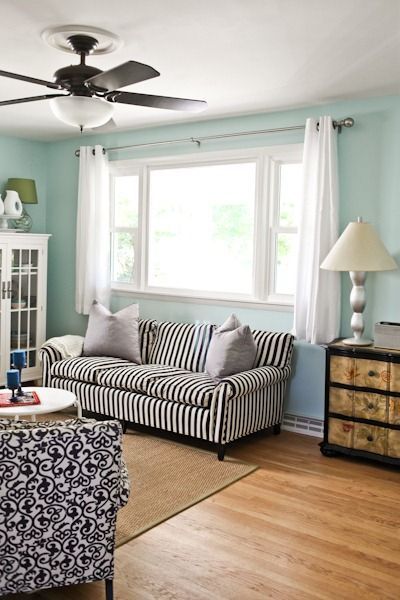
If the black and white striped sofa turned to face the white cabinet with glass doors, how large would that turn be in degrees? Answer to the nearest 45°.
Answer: approximately 90° to its right

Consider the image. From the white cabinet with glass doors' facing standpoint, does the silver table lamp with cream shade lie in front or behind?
in front

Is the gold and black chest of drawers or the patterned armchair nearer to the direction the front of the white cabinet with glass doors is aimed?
the gold and black chest of drawers

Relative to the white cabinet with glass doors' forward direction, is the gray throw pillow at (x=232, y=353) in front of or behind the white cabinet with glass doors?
in front

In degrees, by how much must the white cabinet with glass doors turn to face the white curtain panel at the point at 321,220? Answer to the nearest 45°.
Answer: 0° — it already faces it

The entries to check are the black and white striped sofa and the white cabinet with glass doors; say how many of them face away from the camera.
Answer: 0

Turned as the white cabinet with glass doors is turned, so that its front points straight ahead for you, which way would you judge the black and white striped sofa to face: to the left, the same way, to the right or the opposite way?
to the right

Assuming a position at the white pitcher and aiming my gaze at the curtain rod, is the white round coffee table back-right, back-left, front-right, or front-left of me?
front-right

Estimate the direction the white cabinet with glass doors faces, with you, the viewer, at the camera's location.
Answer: facing the viewer and to the right of the viewer

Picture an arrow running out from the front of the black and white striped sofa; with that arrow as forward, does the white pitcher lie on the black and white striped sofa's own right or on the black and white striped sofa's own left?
on the black and white striped sofa's own right

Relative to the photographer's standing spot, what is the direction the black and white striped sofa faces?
facing the viewer and to the left of the viewer

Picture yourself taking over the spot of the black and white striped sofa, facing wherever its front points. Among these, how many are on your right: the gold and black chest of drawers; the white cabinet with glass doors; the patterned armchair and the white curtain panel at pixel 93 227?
2

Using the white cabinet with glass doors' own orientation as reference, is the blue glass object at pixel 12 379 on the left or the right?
on its right

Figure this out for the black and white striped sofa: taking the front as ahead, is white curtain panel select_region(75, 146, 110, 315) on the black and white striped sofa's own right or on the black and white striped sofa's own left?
on the black and white striped sofa's own right

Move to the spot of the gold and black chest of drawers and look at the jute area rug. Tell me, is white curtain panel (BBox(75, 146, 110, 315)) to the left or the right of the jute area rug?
right

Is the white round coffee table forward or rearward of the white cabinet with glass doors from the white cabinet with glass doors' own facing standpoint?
forward
